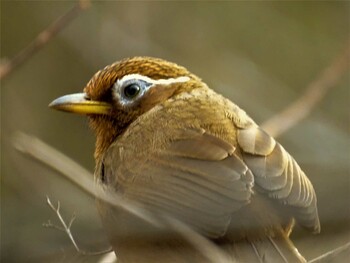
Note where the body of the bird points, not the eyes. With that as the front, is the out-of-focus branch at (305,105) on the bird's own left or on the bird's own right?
on the bird's own right

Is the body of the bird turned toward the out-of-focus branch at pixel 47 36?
yes

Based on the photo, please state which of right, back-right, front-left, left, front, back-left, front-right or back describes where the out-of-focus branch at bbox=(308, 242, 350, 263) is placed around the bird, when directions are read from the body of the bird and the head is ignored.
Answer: back

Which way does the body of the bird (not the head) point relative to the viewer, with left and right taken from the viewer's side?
facing away from the viewer and to the left of the viewer
